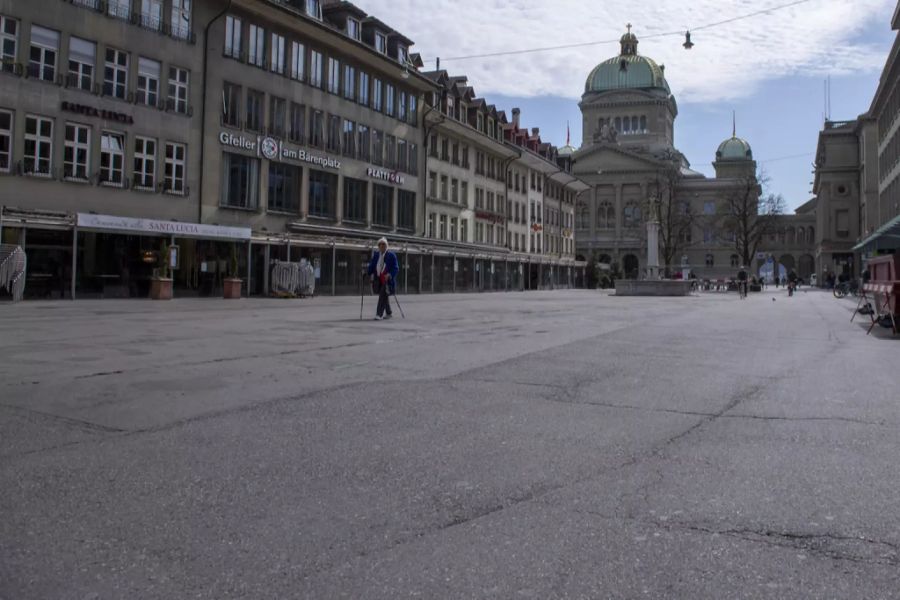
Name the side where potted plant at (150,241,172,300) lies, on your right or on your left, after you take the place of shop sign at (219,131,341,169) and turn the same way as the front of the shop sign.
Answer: on your right

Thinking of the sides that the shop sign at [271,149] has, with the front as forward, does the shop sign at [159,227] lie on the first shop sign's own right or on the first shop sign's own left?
on the first shop sign's own right

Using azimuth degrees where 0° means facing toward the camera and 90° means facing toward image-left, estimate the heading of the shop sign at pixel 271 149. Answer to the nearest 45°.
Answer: approximately 315°

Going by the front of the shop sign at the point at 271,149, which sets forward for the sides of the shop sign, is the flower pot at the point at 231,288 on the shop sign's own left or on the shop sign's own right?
on the shop sign's own right

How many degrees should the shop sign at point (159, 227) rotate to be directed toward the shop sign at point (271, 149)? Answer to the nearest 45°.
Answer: approximately 90° to its left
